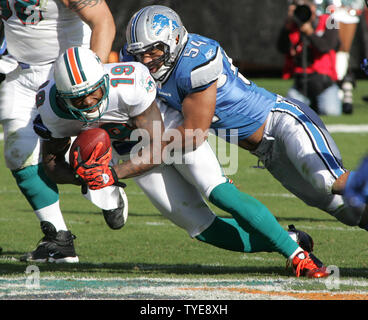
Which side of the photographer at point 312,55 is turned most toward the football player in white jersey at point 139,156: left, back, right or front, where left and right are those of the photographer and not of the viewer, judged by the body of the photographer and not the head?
front

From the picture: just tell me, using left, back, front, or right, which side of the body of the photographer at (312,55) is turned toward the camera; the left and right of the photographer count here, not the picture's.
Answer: front

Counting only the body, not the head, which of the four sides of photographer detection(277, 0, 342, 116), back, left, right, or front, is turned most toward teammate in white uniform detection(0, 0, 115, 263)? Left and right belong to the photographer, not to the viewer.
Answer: front

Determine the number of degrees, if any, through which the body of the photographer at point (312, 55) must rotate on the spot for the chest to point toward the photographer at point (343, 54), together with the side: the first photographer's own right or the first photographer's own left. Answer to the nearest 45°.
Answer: approximately 135° to the first photographer's own left

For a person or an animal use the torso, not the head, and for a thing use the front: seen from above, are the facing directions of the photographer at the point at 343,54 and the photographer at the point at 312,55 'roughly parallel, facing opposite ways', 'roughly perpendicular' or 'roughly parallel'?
roughly parallel

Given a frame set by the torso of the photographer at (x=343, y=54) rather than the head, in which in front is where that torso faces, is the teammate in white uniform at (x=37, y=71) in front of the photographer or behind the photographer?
in front

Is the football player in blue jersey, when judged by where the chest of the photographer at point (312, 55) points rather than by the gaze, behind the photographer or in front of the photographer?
in front

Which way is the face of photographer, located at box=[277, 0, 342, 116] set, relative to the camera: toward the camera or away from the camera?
toward the camera
